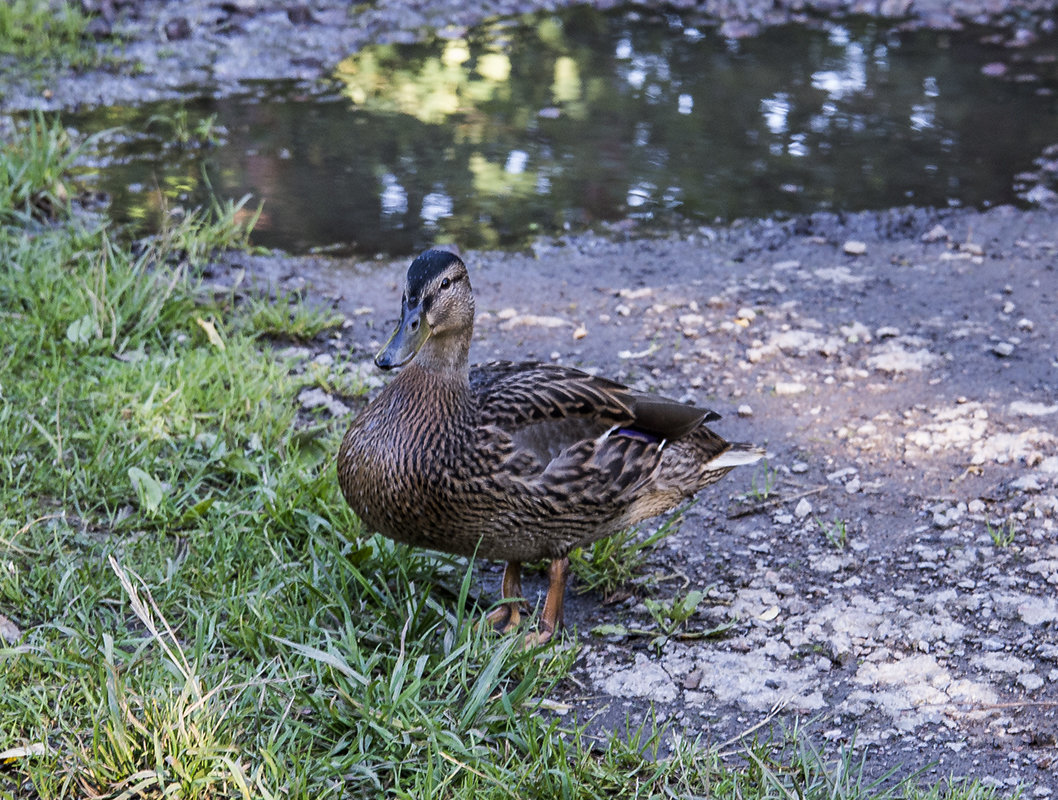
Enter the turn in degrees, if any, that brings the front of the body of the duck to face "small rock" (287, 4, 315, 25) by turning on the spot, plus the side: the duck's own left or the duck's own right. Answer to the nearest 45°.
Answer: approximately 135° to the duck's own right

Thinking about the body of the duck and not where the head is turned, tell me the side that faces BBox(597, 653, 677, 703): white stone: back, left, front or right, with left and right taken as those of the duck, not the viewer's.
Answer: left

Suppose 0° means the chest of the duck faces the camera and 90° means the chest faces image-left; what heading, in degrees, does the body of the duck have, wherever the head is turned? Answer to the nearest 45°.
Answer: approximately 45°

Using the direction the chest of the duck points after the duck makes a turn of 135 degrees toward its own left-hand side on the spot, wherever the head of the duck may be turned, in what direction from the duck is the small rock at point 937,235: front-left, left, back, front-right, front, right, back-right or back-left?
front-left

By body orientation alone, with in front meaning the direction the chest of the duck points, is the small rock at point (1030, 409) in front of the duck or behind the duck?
behind

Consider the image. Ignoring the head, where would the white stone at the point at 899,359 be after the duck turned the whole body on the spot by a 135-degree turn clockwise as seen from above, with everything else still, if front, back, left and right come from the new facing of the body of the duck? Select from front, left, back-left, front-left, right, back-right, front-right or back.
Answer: front-right

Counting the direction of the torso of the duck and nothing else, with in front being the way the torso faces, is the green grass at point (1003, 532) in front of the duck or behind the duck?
behind

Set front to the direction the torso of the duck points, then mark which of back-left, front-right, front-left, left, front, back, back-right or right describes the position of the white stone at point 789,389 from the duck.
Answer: back

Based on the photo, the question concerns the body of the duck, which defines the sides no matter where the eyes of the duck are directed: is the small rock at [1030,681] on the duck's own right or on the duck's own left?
on the duck's own left

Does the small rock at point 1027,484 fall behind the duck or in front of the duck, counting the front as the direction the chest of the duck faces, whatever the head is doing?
behind

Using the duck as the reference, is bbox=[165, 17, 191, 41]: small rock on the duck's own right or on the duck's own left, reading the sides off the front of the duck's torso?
on the duck's own right
